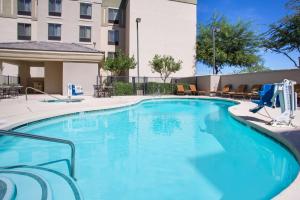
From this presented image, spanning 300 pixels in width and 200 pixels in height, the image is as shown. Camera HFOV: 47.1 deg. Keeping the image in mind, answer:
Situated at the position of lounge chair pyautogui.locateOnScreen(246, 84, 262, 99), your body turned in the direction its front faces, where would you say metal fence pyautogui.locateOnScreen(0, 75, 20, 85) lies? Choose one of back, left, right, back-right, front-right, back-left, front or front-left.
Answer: front-right

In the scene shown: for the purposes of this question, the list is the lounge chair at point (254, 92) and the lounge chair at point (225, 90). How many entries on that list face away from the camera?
0

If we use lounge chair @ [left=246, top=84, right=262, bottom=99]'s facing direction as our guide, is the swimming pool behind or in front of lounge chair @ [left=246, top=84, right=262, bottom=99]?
in front

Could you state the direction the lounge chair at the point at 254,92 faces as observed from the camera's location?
facing the viewer and to the left of the viewer

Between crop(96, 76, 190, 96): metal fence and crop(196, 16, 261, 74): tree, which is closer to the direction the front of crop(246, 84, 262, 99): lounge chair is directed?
the metal fence

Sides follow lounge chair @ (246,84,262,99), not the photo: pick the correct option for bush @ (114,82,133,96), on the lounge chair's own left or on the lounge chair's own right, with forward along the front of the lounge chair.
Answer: on the lounge chair's own right

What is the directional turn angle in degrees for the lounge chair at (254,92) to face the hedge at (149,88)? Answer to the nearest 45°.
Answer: approximately 90° to its right
